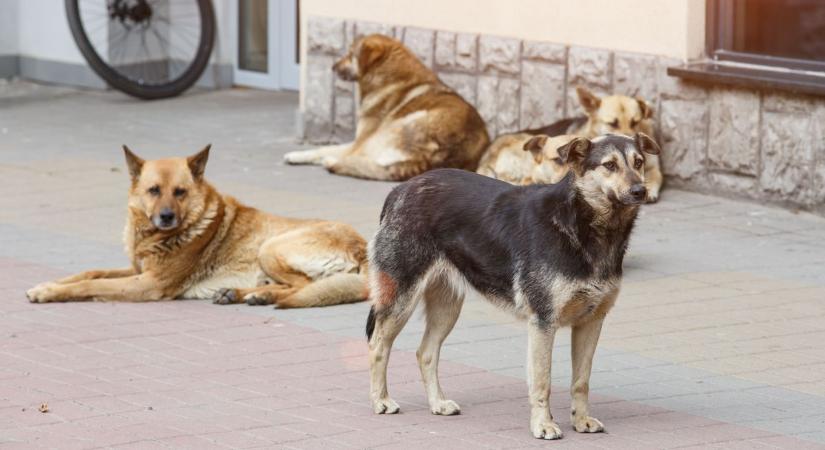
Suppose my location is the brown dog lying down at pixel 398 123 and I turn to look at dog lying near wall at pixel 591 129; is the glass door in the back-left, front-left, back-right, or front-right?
back-left

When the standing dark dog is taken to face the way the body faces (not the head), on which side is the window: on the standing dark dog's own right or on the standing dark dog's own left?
on the standing dark dog's own left

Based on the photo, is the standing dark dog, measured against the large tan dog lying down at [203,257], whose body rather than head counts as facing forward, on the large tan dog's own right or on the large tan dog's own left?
on the large tan dog's own left

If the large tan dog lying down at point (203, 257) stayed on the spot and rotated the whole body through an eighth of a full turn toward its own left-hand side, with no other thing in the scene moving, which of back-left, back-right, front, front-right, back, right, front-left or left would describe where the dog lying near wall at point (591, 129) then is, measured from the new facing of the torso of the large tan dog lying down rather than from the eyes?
back

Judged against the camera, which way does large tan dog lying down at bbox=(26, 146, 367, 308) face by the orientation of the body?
to the viewer's left

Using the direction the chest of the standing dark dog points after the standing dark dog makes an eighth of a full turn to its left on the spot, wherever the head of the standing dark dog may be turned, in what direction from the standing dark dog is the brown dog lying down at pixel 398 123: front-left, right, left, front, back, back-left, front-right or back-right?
left

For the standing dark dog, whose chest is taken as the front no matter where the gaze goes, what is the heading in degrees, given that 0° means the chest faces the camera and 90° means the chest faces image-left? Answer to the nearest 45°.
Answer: approximately 315°
